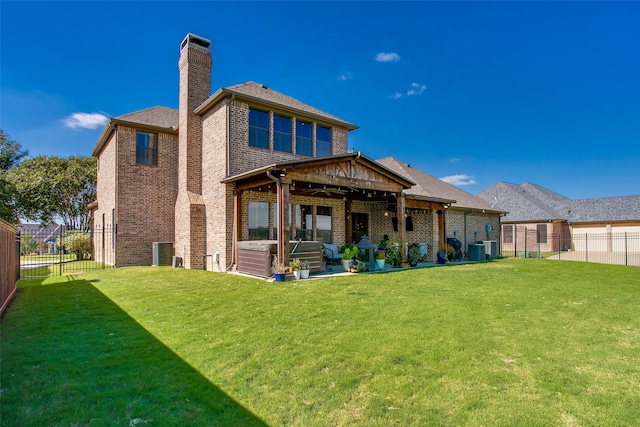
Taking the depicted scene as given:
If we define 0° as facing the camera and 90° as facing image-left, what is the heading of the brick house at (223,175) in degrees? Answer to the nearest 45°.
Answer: approximately 135°

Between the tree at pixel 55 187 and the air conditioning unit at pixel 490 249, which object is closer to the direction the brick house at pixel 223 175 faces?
the tree

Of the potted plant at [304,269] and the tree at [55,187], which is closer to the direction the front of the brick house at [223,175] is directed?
the tree

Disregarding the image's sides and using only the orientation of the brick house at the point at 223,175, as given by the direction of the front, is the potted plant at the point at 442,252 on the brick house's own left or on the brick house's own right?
on the brick house's own right

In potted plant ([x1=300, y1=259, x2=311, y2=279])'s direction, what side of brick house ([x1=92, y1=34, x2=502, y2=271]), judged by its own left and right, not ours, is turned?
back

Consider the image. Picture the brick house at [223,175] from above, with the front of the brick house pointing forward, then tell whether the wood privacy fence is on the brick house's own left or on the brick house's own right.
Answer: on the brick house's own left

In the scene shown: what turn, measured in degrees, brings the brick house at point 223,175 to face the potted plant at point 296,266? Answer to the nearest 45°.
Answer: approximately 180°
